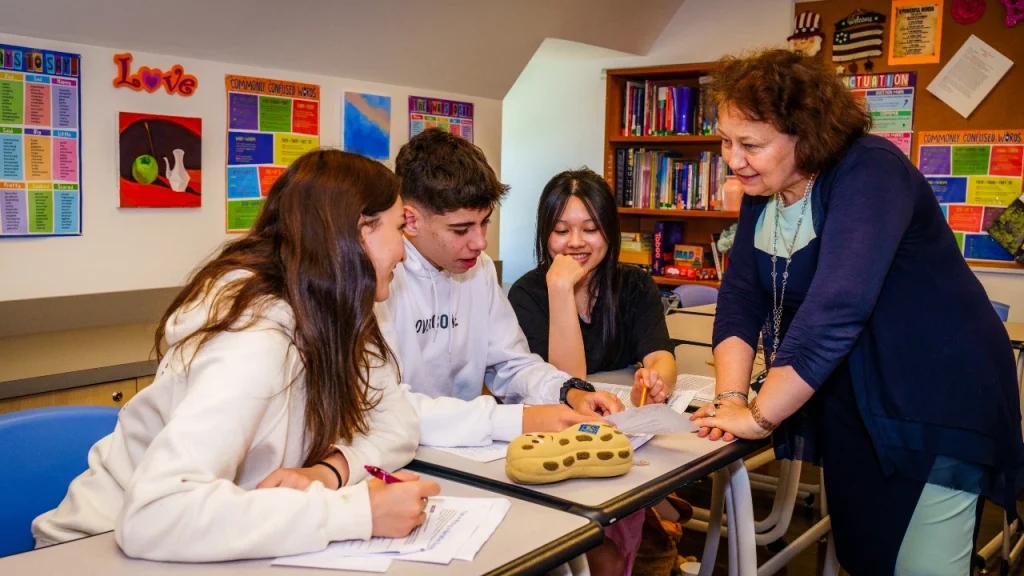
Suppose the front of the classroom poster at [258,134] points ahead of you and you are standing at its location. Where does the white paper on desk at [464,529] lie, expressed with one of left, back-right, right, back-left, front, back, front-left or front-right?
front-right

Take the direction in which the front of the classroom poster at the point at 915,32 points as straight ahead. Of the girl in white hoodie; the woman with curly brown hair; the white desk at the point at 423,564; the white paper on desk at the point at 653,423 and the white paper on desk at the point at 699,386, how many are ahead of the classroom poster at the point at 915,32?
5

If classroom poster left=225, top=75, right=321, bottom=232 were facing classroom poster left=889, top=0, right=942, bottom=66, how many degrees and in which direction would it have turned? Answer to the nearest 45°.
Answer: approximately 45° to its left

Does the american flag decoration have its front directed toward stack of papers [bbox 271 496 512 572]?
yes

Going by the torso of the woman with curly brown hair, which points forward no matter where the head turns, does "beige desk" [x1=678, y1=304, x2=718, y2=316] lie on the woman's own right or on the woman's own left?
on the woman's own right

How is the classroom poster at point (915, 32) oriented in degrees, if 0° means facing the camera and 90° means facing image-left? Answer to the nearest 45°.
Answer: approximately 0°

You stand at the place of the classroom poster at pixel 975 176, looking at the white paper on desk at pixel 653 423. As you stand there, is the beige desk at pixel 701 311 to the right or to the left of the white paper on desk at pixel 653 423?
right

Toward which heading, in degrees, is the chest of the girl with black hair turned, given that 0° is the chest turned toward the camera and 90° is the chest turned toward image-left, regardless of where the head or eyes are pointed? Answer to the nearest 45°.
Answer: approximately 0°

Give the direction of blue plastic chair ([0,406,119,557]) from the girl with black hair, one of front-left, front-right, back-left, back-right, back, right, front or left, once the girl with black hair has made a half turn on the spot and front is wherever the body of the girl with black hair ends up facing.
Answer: back-left

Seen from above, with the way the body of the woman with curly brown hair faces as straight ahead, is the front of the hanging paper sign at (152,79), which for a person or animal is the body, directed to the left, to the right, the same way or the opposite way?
to the left

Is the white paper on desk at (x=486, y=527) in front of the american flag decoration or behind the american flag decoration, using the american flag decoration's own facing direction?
in front

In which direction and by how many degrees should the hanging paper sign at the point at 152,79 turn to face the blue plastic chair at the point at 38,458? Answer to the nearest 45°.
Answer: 0° — it already faces it

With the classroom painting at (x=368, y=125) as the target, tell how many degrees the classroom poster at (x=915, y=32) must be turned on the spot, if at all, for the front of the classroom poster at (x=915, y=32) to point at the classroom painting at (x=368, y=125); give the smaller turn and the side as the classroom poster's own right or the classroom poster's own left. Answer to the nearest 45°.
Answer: approximately 45° to the classroom poster's own right

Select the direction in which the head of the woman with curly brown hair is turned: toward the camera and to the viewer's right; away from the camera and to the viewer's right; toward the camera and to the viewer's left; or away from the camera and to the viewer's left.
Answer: toward the camera and to the viewer's left

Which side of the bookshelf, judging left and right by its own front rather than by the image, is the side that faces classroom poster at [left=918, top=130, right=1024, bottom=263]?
left

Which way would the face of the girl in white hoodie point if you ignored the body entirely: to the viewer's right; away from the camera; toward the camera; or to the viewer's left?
to the viewer's right
